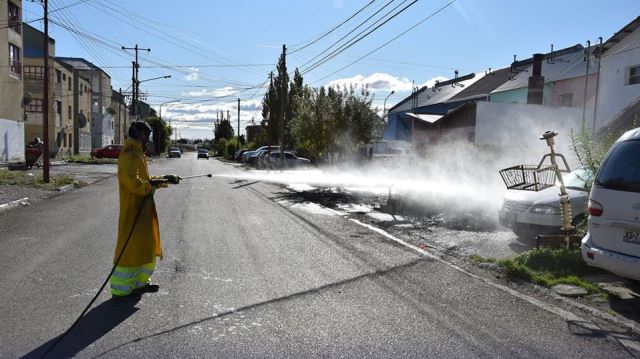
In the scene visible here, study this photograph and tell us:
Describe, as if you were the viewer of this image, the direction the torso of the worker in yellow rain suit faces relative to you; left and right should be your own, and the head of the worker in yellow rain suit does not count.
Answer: facing to the right of the viewer

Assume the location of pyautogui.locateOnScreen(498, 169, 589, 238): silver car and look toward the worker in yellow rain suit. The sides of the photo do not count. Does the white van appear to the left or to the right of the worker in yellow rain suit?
left

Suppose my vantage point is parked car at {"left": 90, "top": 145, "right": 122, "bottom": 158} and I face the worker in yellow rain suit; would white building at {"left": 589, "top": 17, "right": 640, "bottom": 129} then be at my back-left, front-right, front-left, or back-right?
front-left

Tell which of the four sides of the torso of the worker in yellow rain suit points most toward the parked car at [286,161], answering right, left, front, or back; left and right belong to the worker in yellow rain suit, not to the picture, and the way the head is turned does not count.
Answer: left

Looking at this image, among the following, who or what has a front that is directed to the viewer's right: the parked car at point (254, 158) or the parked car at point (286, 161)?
the parked car at point (286, 161)

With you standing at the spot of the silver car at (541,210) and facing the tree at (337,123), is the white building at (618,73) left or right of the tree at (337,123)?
right

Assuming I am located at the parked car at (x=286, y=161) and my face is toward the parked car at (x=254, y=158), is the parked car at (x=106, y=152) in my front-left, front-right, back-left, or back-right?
front-left

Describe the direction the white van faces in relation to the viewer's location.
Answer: facing away from the viewer and to the right of the viewer

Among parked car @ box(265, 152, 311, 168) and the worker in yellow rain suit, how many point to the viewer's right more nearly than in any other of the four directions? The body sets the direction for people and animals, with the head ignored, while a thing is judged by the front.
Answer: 2

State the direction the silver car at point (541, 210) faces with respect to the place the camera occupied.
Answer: facing the viewer and to the left of the viewer

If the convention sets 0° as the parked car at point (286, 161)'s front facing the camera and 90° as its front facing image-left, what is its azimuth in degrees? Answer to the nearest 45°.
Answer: approximately 270°

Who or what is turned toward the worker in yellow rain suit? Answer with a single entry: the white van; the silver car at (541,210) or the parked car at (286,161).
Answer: the silver car

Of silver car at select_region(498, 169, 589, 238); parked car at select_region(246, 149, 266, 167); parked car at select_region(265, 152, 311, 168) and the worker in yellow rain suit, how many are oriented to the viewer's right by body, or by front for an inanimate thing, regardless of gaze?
2
